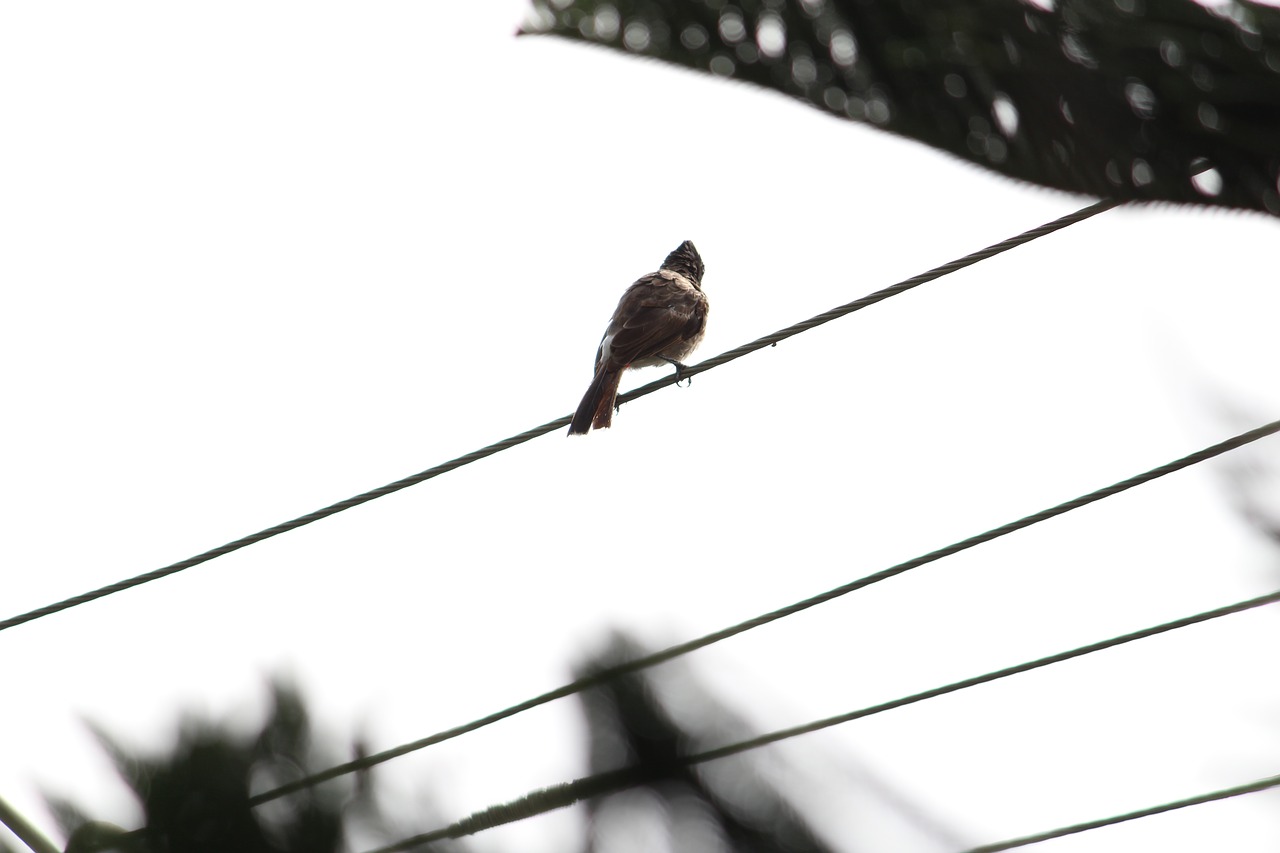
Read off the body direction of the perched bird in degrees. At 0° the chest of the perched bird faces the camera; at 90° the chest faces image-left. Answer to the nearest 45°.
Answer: approximately 225°

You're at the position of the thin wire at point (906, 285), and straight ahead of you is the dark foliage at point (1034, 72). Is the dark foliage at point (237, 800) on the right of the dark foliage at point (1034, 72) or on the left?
right

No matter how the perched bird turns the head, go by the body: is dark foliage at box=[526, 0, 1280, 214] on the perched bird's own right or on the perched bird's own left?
on the perched bird's own right

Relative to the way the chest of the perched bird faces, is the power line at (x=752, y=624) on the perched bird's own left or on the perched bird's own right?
on the perched bird's own right
